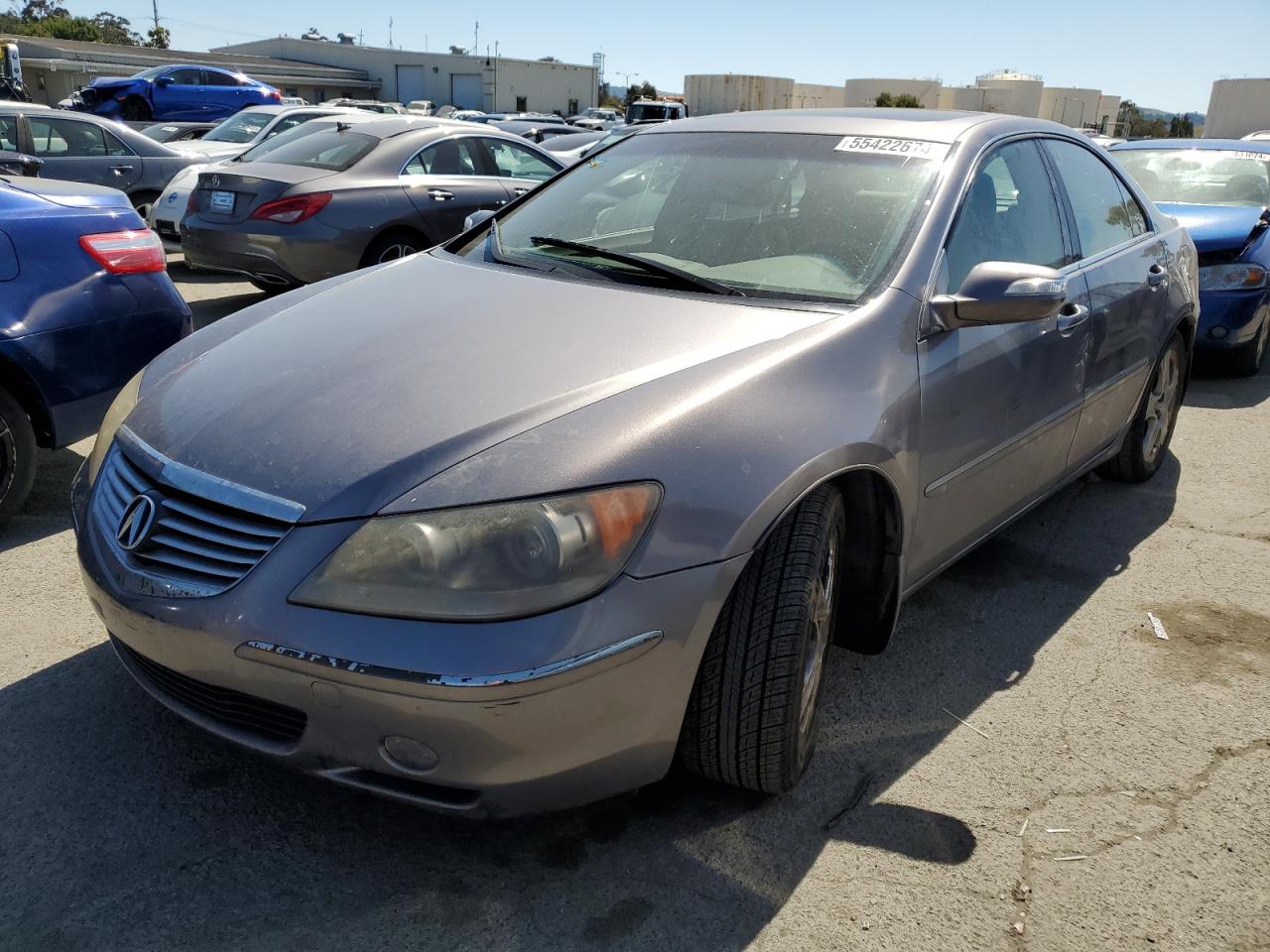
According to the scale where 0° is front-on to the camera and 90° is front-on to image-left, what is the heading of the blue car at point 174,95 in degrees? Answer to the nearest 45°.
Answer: approximately 90°

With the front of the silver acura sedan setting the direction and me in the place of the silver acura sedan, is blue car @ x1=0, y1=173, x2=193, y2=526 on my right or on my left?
on my right

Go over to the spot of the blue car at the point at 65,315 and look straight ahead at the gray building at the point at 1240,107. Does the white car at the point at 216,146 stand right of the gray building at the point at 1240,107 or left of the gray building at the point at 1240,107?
left

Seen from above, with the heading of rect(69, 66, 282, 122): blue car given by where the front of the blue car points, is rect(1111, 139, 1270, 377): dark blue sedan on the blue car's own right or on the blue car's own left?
on the blue car's own left

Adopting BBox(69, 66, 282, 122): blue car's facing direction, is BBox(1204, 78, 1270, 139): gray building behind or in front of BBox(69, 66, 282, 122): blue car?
behind

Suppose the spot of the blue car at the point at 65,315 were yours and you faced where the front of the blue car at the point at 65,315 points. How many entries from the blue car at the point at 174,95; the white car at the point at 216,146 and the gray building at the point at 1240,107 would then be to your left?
0

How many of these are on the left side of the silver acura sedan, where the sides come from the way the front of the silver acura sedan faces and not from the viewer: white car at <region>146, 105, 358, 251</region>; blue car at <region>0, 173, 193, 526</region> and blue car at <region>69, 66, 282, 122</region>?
0

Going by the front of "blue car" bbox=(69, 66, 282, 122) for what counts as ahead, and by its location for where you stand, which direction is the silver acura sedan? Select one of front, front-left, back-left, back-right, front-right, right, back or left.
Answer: left

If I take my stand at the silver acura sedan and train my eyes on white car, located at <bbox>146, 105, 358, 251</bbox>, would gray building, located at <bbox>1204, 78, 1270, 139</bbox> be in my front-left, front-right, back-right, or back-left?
front-right

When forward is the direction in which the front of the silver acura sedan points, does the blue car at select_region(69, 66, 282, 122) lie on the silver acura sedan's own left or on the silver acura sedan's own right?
on the silver acura sedan's own right

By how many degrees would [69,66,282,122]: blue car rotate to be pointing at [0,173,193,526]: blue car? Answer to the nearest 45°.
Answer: approximately 90° to its left
